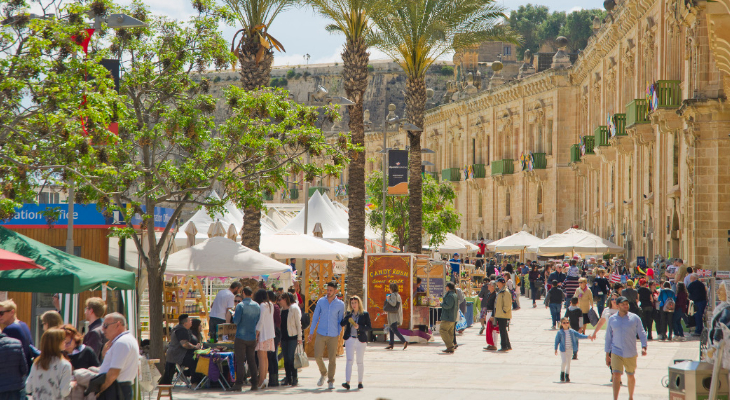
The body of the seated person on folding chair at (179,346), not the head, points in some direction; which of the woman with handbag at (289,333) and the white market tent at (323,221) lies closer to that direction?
the woman with handbag

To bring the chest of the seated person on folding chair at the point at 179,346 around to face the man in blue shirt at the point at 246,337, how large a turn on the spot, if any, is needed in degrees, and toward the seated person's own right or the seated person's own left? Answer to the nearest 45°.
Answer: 0° — they already face them

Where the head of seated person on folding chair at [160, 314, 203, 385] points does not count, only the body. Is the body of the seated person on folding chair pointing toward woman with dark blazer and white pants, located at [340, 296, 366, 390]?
yes

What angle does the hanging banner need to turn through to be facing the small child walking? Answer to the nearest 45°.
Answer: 0° — it already faces them

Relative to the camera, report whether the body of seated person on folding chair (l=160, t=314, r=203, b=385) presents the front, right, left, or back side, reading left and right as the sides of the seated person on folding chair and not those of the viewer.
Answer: right

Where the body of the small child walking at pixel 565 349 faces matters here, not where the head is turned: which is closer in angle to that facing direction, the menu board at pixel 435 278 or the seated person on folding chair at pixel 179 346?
the seated person on folding chair

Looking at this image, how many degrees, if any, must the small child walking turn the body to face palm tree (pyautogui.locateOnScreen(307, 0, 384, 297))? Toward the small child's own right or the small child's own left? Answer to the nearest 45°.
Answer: approximately 135° to the small child's own right

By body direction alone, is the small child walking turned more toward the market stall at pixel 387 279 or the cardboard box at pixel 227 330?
the cardboard box
